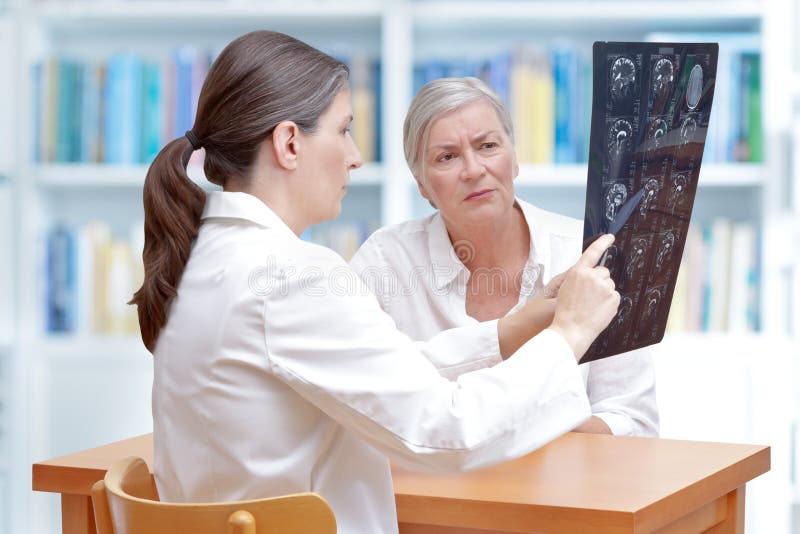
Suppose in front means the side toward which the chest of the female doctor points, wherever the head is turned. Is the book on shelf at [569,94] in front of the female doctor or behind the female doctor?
in front

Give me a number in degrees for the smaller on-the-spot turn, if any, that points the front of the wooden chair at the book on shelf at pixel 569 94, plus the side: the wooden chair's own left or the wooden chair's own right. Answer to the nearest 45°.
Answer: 0° — it already faces it

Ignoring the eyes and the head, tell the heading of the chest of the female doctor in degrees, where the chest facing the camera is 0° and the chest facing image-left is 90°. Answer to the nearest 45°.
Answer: approximately 225°

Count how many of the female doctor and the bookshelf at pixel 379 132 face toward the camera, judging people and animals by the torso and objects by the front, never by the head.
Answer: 1

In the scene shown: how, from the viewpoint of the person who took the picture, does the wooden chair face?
facing away from the viewer and to the right of the viewer

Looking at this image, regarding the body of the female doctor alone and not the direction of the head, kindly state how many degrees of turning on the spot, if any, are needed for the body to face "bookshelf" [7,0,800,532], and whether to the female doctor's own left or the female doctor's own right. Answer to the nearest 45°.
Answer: approximately 45° to the female doctor's own left

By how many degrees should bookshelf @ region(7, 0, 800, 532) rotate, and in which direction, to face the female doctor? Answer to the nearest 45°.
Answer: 0° — it already faces them

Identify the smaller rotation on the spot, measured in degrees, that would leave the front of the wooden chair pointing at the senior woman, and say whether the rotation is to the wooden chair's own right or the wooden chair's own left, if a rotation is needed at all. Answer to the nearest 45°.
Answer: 0° — it already faces them

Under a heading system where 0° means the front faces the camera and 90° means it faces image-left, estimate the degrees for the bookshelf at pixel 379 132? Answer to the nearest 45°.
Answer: approximately 0°

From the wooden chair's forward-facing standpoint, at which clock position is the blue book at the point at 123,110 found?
The blue book is roughly at 10 o'clock from the wooden chair.
